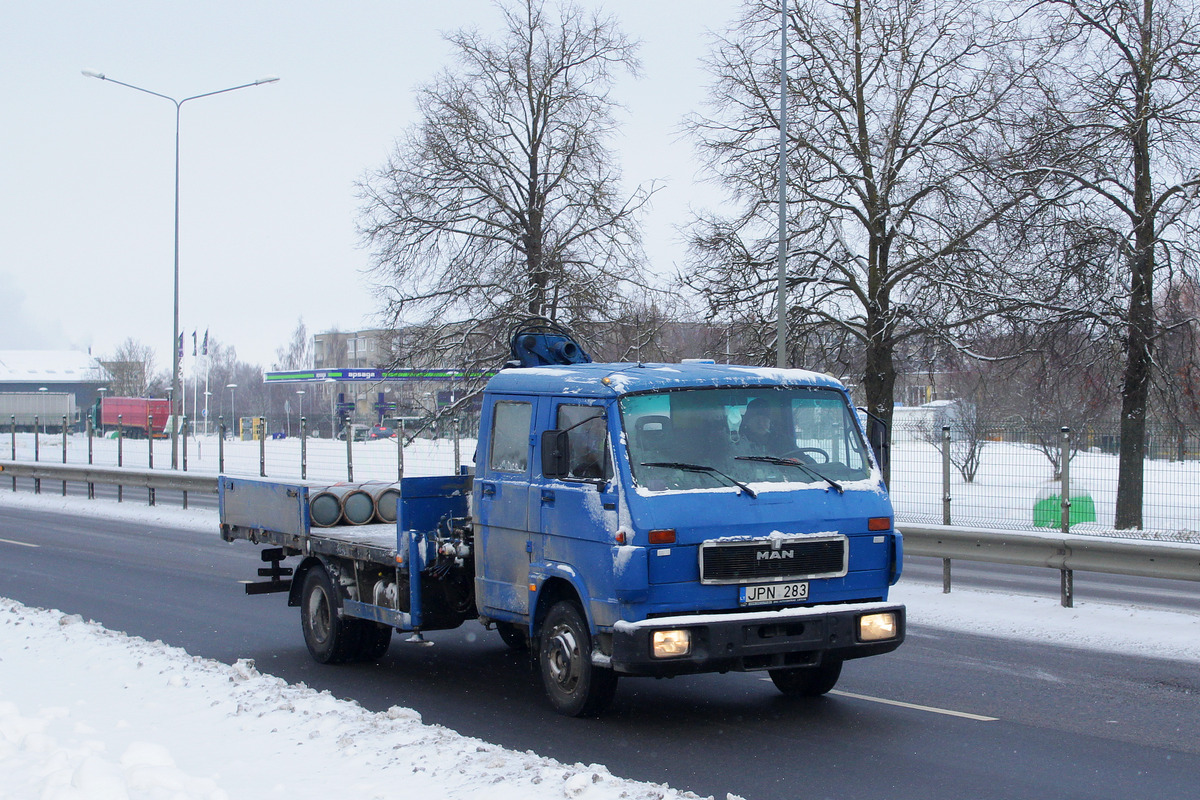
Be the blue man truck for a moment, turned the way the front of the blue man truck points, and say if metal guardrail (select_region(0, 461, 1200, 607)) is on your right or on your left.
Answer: on your left

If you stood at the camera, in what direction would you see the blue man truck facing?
facing the viewer and to the right of the viewer

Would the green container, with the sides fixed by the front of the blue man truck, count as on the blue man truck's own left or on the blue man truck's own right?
on the blue man truck's own left

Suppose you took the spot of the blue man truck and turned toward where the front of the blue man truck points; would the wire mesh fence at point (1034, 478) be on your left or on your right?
on your left

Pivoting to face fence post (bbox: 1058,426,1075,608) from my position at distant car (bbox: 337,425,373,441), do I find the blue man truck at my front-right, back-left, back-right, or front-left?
front-right

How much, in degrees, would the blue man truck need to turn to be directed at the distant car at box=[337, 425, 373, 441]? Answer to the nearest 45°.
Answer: approximately 135° to its left

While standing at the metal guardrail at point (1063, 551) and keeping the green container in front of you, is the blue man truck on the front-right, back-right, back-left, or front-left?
back-left

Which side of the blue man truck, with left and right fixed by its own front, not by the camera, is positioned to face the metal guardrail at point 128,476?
back

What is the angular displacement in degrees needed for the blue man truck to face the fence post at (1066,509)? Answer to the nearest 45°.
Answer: approximately 90° to its left
